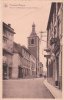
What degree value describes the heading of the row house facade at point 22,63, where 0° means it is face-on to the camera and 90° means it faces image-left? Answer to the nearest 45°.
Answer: approximately 315°
